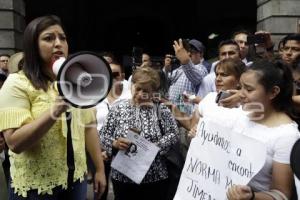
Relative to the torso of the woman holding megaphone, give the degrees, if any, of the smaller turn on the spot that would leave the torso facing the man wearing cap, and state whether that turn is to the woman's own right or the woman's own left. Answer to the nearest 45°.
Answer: approximately 90° to the woman's own left

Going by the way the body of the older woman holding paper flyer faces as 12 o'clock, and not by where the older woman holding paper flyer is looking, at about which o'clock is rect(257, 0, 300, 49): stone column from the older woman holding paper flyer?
The stone column is roughly at 7 o'clock from the older woman holding paper flyer.

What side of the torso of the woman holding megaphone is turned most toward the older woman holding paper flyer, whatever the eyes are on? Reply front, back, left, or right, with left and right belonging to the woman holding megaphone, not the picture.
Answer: left

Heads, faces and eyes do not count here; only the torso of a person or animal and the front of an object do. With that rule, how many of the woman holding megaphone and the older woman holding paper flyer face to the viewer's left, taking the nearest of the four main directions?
0

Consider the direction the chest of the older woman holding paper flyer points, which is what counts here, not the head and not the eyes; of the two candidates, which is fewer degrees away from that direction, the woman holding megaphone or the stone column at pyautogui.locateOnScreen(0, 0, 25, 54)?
the woman holding megaphone

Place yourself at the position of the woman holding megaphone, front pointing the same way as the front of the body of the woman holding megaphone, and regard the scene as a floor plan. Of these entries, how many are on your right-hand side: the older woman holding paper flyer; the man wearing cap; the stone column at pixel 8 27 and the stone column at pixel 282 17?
0

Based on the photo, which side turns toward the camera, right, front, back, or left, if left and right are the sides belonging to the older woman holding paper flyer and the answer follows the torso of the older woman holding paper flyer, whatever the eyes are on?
front

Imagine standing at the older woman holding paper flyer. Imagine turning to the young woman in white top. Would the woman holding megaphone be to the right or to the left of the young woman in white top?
right

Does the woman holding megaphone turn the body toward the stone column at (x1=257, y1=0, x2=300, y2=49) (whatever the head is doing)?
no

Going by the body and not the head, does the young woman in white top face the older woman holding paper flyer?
no

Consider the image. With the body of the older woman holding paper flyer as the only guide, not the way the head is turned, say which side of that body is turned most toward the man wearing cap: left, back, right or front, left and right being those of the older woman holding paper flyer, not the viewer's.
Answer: back

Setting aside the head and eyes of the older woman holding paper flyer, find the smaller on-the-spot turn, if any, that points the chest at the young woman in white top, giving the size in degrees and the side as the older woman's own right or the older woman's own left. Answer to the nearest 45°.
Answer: approximately 45° to the older woman's own left

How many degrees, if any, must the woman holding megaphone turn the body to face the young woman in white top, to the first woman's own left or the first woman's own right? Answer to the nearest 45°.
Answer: approximately 45° to the first woman's own left

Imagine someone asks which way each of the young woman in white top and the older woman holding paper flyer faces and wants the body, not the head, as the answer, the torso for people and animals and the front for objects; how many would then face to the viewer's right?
0

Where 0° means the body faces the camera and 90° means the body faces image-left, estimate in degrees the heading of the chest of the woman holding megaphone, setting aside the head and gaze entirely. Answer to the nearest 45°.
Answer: approximately 315°

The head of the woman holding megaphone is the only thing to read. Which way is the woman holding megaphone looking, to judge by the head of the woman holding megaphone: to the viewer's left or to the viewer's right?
to the viewer's right

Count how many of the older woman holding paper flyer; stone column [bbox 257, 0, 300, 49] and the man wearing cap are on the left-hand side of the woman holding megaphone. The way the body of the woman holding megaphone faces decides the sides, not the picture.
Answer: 3

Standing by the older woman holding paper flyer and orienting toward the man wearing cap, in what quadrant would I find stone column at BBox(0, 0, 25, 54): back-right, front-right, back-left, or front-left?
front-left
